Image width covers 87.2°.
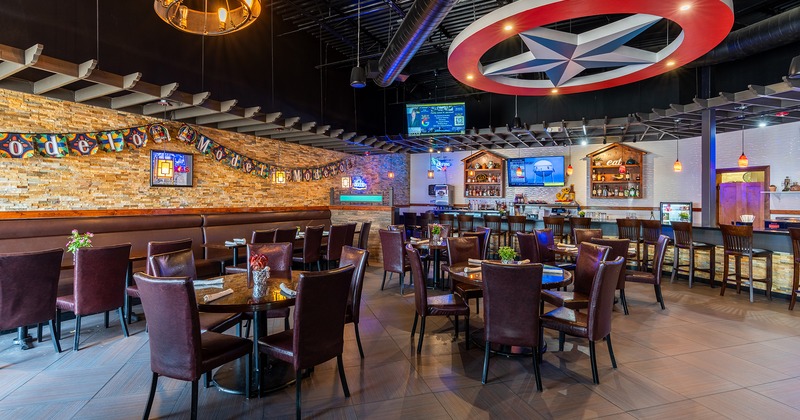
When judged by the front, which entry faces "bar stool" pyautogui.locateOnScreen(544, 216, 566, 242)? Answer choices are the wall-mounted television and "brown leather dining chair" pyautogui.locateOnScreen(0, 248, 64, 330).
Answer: the wall-mounted television

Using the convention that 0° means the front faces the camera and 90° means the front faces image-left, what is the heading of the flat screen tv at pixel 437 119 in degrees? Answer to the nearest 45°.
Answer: approximately 0°

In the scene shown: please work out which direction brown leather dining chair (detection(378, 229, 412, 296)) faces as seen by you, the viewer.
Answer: facing away from the viewer and to the right of the viewer

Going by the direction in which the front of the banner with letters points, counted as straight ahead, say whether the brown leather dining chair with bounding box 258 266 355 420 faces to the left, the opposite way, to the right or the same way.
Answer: the opposite way

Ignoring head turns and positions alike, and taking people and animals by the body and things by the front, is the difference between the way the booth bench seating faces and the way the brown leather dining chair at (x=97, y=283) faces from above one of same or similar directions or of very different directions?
very different directions

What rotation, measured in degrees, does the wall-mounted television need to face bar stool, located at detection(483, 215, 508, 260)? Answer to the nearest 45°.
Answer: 0° — it already faces it

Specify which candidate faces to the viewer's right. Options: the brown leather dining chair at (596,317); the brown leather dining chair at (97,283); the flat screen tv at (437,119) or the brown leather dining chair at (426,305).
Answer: the brown leather dining chair at (426,305)

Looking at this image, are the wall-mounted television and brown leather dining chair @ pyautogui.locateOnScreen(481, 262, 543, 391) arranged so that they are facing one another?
yes

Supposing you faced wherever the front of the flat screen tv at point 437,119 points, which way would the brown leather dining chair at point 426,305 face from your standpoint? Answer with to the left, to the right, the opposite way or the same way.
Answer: to the left

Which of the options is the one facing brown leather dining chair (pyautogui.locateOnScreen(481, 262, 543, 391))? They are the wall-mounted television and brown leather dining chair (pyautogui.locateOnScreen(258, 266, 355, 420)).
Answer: the wall-mounted television

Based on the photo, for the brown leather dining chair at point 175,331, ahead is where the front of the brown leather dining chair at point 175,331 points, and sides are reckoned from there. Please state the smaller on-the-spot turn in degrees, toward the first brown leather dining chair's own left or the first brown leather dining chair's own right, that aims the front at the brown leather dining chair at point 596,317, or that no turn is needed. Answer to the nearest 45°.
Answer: approximately 45° to the first brown leather dining chair's own right

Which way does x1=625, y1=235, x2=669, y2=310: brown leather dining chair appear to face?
to the viewer's left
